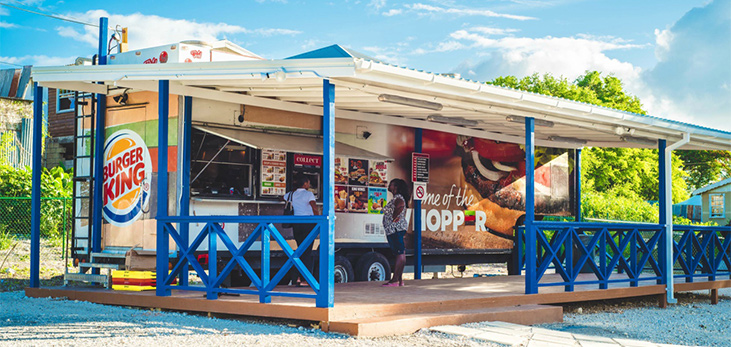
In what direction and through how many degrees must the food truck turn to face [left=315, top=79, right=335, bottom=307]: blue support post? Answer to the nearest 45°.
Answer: approximately 135° to its right

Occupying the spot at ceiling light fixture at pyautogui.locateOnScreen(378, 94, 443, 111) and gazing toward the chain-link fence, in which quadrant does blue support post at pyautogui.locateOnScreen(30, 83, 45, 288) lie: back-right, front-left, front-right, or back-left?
front-left

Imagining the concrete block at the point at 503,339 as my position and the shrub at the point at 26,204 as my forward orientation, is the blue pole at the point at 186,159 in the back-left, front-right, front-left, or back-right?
front-left

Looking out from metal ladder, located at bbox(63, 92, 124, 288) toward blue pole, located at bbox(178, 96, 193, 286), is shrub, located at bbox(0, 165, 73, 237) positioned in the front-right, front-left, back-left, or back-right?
back-left
